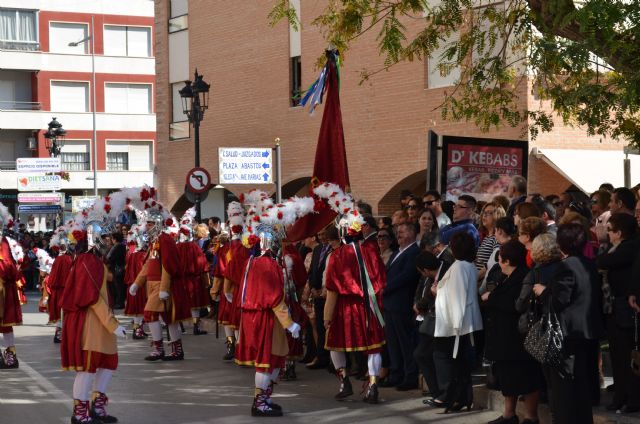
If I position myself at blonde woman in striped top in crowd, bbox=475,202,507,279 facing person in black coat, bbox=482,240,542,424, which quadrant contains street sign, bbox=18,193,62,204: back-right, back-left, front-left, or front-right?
back-right

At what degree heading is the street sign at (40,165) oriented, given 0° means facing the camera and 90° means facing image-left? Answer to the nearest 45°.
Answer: approximately 0°

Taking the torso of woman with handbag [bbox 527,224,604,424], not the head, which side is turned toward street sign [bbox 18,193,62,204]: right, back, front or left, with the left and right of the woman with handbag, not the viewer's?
front

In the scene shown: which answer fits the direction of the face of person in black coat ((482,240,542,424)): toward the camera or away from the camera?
away from the camera

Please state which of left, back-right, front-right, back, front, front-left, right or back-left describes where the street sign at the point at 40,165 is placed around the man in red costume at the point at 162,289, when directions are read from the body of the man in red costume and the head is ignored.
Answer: back-right

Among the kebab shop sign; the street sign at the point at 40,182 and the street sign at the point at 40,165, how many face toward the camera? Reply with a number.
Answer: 3

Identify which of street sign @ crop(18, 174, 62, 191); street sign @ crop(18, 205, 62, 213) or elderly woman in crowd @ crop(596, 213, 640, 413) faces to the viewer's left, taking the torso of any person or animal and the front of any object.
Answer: the elderly woman in crowd

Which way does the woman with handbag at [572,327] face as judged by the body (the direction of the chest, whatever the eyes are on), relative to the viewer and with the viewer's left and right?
facing away from the viewer and to the left of the viewer

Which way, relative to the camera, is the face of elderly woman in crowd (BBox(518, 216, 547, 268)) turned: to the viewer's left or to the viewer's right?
to the viewer's left
